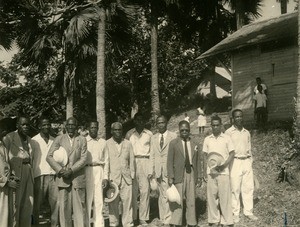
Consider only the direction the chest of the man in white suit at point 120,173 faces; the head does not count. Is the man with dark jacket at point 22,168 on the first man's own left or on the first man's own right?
on the first man's own right

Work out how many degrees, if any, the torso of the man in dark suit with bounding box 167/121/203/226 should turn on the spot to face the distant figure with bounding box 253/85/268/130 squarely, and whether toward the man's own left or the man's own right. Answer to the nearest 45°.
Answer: approximately 180°

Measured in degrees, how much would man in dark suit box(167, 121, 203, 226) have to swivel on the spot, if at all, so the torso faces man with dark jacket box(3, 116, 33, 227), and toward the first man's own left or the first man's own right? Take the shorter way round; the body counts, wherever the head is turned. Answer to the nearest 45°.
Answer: approximately 45° to the first man's own right

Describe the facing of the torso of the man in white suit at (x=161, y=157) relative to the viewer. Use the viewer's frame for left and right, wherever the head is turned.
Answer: facing the viewer

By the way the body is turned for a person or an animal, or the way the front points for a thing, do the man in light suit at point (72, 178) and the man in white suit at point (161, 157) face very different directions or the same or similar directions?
same or similar directions

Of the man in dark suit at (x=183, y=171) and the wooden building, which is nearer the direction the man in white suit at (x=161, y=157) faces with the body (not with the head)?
the man in dark suit

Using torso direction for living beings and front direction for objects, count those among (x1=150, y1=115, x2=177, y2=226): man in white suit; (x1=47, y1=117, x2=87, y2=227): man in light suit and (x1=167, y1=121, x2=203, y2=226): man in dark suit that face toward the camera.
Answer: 3

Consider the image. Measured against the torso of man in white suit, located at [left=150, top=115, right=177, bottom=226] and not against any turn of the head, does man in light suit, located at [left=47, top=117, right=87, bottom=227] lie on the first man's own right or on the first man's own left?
on the first man's own right

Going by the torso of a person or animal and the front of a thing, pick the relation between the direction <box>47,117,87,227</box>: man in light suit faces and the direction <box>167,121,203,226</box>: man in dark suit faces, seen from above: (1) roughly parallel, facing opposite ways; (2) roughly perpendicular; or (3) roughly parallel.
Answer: roughly parallel

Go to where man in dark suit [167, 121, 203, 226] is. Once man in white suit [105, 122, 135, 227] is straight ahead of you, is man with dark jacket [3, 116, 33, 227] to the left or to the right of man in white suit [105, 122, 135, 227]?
left

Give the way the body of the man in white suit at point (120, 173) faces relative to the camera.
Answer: toward the camera

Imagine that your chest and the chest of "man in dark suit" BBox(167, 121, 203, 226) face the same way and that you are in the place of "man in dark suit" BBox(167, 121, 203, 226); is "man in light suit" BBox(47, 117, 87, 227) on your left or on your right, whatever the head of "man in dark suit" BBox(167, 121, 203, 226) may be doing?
on your right

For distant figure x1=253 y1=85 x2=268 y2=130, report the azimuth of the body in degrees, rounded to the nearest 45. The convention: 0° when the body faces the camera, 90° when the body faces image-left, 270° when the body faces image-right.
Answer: approximately 0°
